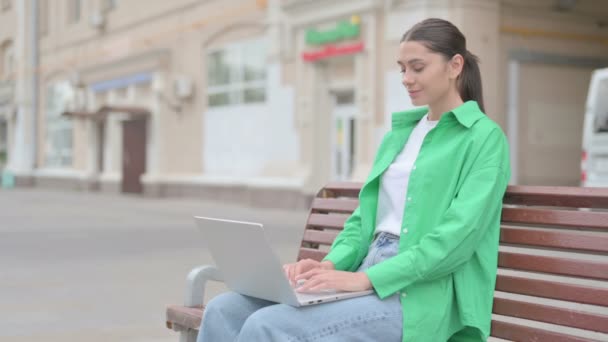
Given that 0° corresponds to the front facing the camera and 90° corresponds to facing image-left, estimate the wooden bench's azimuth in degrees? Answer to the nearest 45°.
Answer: approximately 45°

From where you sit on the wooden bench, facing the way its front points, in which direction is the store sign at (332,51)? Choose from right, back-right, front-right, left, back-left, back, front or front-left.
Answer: back-right

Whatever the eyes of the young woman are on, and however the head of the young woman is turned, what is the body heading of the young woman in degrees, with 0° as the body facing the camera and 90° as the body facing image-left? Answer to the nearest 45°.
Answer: approximately 45°

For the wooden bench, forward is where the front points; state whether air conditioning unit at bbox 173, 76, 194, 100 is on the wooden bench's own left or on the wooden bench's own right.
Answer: on the wooden bench's own right

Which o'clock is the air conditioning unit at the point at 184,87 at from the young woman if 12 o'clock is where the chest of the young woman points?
The air conditioning unit is roughly at 4 o'clock from the young woman.

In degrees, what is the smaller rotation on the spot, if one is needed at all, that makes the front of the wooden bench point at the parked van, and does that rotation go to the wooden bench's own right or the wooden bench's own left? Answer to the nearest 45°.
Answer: approximately 135° to the wooden bench's own right

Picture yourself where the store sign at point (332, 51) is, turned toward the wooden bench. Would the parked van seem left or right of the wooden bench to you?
left
